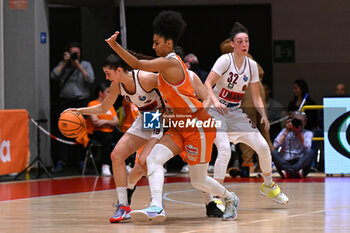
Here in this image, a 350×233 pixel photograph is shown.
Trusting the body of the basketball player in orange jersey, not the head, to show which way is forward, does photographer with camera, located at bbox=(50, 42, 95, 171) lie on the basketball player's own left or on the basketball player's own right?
on the basketball player's own right

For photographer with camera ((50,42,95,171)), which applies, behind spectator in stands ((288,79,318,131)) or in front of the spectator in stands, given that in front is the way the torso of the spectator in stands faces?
in front

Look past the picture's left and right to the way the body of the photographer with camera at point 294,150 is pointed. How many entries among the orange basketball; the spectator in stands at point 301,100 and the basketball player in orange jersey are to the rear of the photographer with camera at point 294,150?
1

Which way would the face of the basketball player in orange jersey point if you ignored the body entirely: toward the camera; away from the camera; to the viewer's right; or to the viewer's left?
to the viewer's left

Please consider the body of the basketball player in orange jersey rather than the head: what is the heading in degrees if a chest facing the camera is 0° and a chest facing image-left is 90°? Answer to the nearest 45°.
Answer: approximately 90°

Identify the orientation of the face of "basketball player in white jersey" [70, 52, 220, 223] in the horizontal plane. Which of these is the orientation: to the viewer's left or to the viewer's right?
to the viewer's left

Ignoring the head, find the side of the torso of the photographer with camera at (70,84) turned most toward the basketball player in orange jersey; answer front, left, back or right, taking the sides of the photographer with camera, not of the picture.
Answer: front
